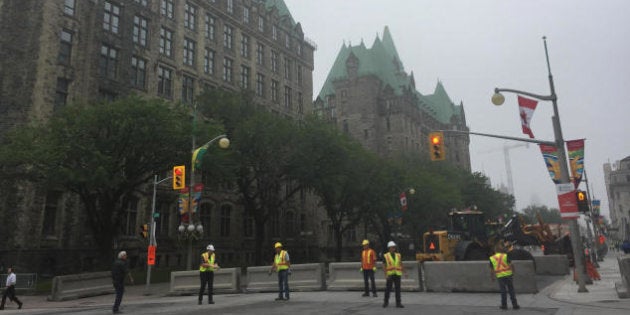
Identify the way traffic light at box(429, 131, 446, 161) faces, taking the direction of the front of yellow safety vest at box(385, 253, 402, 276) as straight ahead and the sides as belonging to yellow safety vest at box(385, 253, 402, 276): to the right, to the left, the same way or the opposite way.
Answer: the same way

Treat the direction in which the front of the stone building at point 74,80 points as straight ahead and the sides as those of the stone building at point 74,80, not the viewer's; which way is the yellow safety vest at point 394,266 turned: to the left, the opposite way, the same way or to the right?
to the right

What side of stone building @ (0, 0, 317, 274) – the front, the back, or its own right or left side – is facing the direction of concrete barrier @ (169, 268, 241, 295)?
front

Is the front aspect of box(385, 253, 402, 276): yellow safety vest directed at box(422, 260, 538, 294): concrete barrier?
no

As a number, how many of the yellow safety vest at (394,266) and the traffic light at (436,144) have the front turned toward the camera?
2

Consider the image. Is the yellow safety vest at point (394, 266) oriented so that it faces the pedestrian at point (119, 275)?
no

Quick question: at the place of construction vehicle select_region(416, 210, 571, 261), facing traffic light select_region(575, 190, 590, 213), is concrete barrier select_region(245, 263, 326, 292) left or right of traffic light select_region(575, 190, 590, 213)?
right

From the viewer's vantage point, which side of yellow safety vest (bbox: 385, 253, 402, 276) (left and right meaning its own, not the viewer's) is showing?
front

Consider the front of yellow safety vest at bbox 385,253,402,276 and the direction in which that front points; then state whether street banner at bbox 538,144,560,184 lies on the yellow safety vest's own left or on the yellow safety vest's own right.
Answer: on the yellow safety vest's own left

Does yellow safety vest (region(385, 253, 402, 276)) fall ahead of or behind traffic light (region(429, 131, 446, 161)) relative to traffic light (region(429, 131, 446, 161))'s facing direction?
ahead

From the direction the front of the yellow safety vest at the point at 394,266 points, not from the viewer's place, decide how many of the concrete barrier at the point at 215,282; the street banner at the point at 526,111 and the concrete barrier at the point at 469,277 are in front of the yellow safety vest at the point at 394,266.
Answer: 0

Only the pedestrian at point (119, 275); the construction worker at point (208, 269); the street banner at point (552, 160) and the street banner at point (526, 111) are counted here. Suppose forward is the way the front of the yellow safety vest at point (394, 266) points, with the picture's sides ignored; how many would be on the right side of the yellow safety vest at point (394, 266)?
2

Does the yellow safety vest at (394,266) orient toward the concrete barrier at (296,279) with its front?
no

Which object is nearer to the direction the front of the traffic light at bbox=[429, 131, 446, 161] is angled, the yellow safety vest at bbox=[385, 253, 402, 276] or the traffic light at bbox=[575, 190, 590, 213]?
the yellow safety vest

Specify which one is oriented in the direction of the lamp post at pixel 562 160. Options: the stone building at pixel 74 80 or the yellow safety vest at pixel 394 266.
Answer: the stone building

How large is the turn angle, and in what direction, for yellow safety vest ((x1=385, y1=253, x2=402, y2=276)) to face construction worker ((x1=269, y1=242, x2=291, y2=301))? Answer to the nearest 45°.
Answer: approximately 135° to its right

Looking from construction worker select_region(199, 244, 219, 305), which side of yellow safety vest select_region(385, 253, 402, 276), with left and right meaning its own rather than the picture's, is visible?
right

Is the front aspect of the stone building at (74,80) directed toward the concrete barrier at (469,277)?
yes

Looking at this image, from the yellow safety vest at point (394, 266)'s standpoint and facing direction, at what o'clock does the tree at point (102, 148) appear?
The tree is roughly at 4 o'clock from the yellow safety vest.

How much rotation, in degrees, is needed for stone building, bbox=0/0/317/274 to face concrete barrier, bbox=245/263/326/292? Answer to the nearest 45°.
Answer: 0° — it already faces it

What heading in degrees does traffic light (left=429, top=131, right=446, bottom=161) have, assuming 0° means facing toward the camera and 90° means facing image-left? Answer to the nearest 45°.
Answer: approximately 0°

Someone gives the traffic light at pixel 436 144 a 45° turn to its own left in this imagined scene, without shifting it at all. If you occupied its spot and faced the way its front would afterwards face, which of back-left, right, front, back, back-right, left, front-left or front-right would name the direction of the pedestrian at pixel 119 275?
right

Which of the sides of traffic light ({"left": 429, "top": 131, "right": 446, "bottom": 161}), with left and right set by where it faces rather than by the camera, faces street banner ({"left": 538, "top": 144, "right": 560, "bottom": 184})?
left

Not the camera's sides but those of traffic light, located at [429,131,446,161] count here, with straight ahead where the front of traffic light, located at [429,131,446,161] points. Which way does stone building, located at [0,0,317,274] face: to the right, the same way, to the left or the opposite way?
to the left
